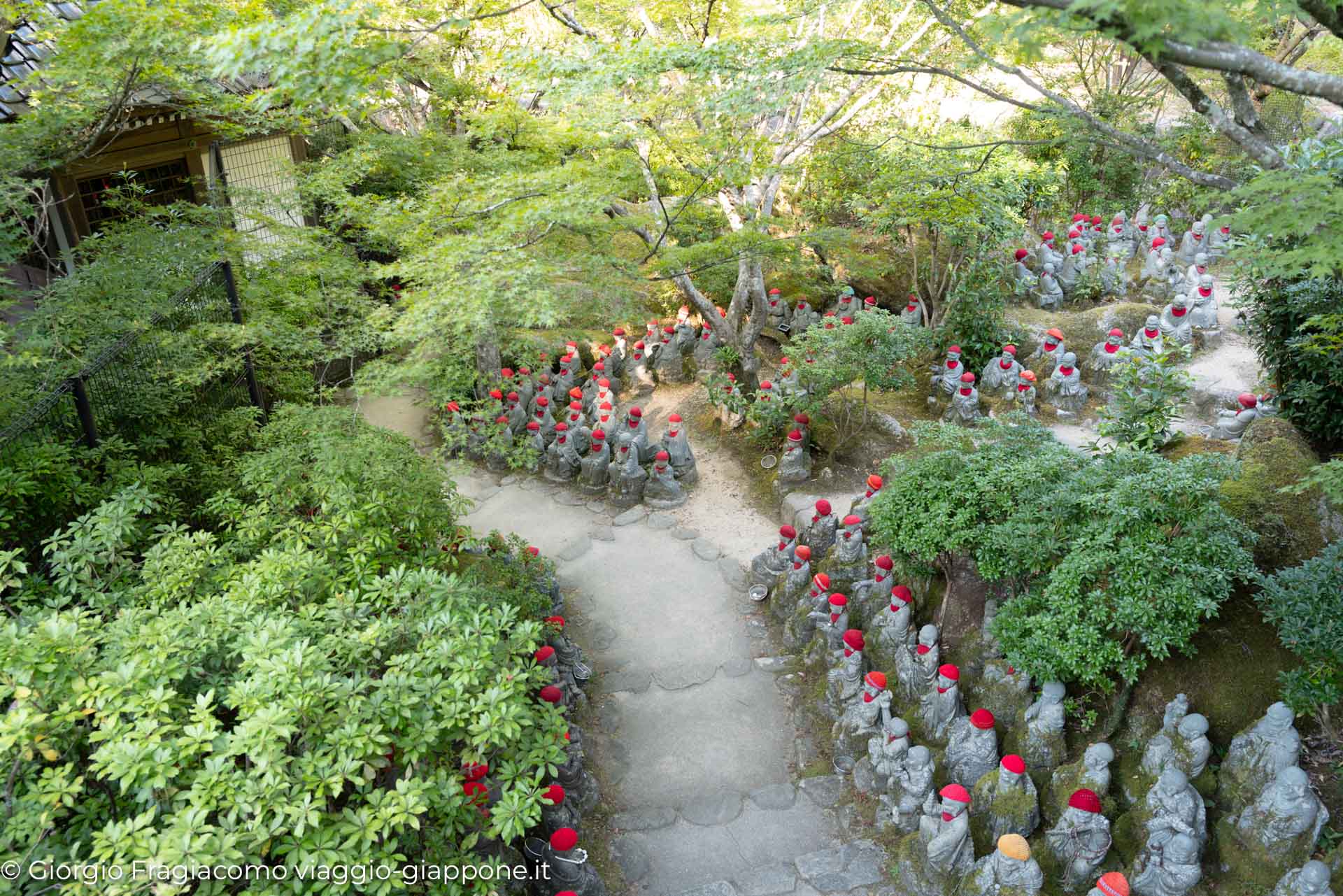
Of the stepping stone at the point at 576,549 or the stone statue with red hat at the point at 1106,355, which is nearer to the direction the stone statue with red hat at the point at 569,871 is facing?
the stone statue with red hat

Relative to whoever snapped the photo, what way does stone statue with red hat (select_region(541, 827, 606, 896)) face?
facing to the right of the viewer

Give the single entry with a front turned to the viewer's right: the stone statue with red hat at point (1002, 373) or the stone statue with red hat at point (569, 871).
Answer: the stone statue with red hat at point (569, 871)

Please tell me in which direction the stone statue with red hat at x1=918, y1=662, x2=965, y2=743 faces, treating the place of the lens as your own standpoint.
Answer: facing the viewer and to the left of the viewer

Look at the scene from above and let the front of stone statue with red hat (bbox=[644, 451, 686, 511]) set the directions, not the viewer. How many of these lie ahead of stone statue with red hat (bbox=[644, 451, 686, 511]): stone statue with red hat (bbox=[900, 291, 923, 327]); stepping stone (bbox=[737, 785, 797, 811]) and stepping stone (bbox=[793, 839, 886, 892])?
2

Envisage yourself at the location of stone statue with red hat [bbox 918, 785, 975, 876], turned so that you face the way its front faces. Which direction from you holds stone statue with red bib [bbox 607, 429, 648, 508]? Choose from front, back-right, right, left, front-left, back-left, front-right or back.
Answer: right

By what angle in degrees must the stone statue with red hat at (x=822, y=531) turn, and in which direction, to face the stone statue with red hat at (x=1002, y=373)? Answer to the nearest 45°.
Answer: approximately 180°

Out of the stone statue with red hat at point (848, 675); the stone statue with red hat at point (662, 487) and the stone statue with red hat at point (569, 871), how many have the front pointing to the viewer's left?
1

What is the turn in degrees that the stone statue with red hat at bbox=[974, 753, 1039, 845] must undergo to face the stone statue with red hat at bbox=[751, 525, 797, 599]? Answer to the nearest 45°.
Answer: approximately 90° to its right

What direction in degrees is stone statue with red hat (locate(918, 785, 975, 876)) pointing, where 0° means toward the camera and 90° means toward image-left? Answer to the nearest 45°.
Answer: approximately 45°

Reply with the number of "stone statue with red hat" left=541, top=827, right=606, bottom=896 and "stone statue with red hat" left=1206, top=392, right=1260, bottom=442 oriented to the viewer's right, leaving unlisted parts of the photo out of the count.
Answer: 1

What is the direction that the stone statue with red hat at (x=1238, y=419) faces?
to the viewer's left
